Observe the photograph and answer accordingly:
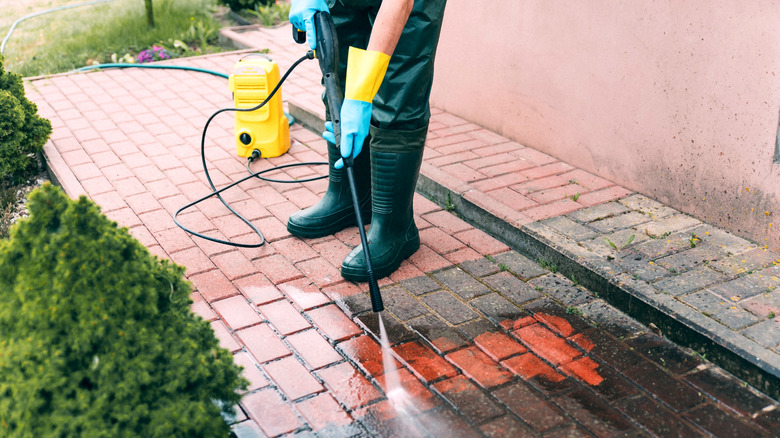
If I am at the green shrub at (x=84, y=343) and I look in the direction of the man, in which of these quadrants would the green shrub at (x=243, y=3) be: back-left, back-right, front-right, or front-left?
front-left

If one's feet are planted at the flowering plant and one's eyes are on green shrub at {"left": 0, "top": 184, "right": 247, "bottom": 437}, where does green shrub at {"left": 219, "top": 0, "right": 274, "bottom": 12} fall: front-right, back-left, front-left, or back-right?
back-left

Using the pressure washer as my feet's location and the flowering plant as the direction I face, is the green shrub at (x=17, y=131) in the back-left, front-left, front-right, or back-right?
front-left

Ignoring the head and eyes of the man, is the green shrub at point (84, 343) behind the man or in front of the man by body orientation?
in front

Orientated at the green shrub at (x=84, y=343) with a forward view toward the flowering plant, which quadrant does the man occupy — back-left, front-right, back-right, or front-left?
front-right

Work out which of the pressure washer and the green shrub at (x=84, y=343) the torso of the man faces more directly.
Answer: the green shrub

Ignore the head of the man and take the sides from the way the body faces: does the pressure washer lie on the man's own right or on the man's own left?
on the man's own right

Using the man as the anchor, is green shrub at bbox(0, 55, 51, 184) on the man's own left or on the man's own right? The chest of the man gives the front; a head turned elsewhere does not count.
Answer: on the man's own right

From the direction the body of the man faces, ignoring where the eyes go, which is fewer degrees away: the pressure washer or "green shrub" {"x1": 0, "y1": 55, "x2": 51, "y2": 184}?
the green shrub

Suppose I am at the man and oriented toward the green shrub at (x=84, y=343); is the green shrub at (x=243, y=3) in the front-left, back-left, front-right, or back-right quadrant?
back-right

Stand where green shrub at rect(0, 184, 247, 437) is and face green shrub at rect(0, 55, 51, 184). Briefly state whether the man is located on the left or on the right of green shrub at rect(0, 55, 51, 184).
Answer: right
